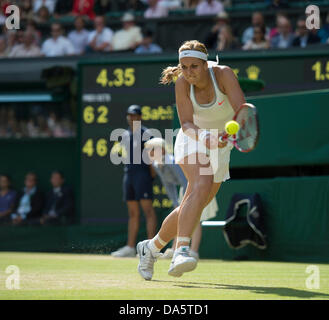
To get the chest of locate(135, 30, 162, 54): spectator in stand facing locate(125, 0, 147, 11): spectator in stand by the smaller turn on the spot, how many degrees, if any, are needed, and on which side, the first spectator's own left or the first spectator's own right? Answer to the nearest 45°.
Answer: approximately 180°

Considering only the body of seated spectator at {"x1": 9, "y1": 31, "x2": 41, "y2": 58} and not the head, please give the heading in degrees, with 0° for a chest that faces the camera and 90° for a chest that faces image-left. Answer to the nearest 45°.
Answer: approximately 0°

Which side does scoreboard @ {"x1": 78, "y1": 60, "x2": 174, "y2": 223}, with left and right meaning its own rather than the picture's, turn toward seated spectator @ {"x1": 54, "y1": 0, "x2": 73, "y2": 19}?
back

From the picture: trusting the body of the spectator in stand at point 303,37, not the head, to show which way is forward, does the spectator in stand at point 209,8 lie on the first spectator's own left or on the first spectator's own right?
on the first spectator's own right

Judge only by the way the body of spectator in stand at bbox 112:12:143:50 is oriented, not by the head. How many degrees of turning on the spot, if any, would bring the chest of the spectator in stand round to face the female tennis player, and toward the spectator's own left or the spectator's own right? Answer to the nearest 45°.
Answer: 0° — they already face them

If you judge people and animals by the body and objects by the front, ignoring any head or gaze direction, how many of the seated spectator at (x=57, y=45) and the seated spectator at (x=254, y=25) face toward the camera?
2

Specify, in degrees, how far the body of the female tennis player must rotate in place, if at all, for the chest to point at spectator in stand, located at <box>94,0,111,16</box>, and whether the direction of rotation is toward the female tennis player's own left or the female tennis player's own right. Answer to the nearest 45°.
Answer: approximately 180°

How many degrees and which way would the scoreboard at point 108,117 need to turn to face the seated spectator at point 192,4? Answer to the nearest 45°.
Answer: approximately 135° to its left
